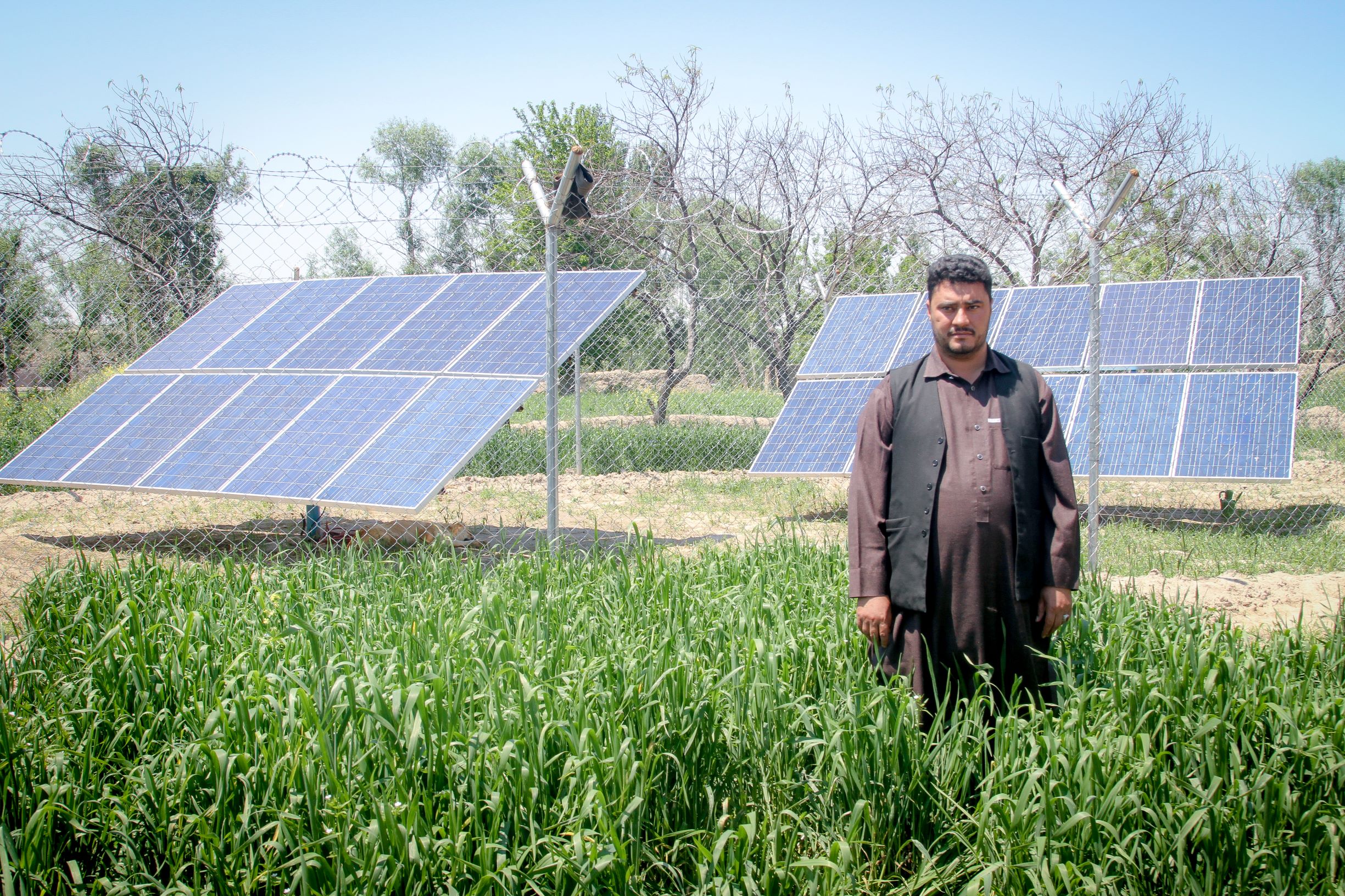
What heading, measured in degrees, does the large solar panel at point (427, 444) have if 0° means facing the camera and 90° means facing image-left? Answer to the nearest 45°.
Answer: approximately 45°

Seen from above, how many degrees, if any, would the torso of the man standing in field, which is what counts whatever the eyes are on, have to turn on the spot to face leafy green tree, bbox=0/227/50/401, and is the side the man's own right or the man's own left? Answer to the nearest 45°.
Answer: approximately 135° to the man's own right

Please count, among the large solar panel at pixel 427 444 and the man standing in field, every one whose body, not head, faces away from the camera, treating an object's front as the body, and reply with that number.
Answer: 0

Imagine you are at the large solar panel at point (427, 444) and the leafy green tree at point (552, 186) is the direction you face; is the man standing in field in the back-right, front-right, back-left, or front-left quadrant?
back-right

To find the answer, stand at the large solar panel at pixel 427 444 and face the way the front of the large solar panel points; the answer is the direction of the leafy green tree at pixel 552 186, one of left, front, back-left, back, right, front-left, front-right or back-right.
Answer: back-right

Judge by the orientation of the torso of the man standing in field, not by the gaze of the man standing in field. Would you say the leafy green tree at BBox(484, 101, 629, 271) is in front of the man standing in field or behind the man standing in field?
behind

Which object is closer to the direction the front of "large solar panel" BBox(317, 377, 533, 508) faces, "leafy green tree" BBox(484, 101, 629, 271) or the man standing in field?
the man standing in field

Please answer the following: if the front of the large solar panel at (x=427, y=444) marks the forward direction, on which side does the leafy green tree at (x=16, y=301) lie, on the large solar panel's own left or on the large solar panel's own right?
on the large solar panel's own right

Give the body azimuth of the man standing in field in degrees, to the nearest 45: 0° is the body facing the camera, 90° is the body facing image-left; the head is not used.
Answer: approximately 0°
